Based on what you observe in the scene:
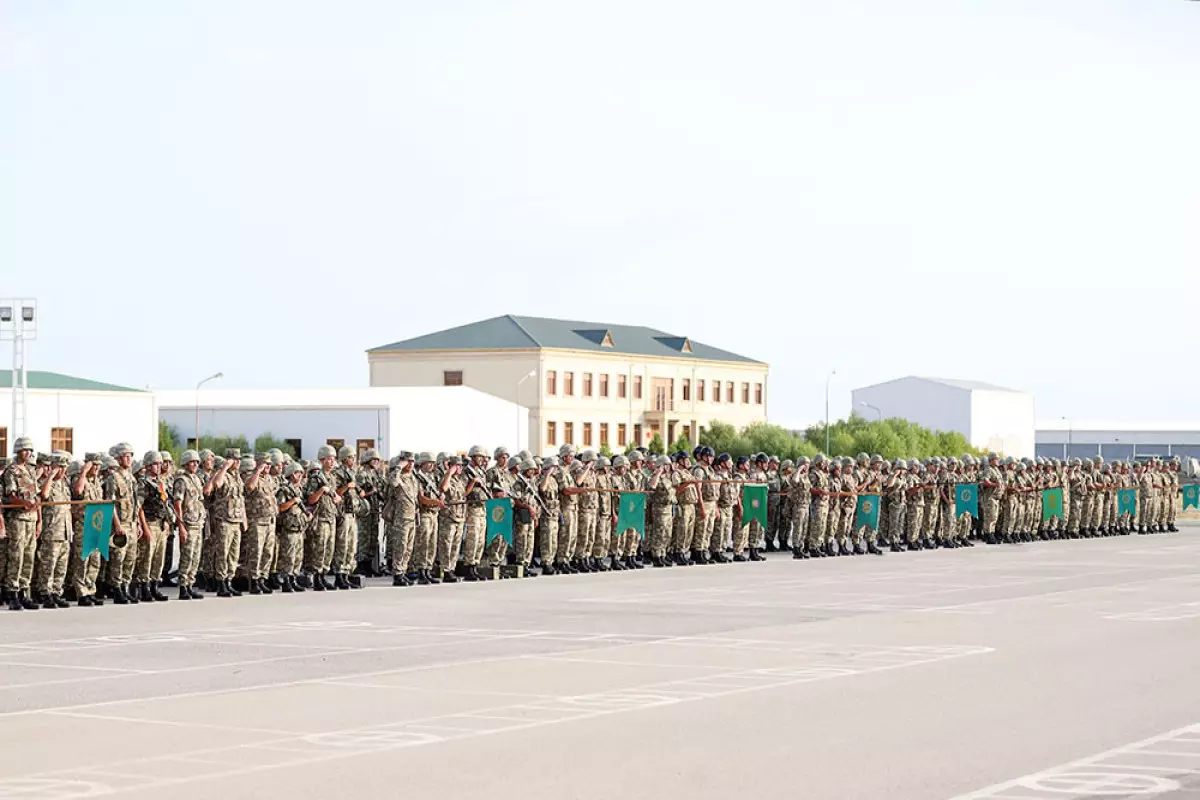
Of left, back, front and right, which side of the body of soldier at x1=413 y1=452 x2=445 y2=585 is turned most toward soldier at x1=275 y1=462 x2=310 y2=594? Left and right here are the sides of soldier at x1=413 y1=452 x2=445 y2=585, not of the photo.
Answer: right

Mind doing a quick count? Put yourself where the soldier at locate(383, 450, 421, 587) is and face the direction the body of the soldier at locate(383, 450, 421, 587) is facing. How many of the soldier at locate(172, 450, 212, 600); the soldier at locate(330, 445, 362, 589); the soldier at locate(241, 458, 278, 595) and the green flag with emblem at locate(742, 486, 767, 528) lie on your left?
1

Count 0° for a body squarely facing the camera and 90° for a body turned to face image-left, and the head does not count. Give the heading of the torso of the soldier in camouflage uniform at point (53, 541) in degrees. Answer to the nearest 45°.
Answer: approximately 315°

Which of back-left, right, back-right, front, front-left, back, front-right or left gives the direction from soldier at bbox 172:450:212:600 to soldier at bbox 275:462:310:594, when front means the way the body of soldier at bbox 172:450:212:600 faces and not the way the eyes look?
left

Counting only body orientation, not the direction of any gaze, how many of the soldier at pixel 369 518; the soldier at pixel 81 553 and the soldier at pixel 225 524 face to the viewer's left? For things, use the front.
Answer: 0

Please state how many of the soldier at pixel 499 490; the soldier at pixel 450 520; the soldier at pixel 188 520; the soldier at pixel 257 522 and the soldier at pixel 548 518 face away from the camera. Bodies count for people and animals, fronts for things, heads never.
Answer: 0

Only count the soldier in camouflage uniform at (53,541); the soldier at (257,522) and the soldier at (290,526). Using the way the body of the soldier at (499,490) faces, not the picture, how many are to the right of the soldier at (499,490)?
3

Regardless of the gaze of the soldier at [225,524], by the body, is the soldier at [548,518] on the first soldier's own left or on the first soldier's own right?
on the first soldier's own left

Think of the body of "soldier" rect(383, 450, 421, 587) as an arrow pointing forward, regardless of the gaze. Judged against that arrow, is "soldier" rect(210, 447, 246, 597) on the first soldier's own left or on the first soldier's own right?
on the first soldier's own right

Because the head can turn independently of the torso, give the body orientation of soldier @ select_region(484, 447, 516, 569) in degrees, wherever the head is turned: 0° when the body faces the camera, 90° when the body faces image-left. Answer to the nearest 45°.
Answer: approximately 315°

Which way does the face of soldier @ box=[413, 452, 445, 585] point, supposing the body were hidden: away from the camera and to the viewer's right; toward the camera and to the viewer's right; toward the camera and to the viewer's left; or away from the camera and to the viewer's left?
toward the camera and to the viewer's left

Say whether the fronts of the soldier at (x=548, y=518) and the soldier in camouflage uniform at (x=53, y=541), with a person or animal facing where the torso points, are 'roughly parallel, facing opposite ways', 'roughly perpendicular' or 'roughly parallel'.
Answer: roughly parallel

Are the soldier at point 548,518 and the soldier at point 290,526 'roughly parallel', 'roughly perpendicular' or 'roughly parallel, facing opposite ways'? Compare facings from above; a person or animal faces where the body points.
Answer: roughly parallel

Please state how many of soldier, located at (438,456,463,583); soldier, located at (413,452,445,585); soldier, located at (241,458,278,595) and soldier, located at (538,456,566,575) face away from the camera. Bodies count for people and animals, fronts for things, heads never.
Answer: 0

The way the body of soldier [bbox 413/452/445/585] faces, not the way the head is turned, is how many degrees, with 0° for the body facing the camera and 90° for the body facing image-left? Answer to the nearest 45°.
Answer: approximately 315°

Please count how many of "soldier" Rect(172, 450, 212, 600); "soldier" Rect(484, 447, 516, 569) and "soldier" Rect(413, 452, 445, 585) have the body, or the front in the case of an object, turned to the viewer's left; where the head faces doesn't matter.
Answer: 0
